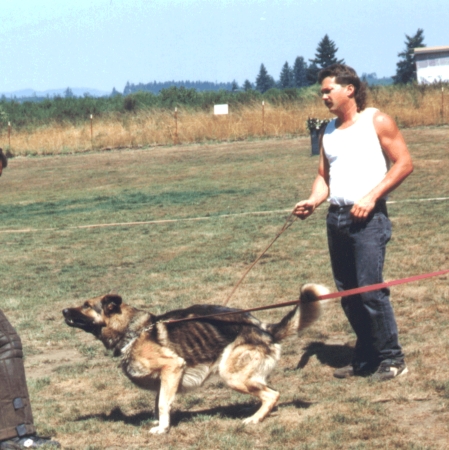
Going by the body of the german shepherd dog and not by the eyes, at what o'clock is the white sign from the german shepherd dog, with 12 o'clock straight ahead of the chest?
The white sign is roughly at 3 o'clock from the german shepherd dog.

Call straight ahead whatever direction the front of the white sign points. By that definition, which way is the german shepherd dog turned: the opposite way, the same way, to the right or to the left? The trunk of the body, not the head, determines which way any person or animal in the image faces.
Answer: to the right

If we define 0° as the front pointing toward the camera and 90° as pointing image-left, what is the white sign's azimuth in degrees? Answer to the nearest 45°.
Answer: approximately 0°

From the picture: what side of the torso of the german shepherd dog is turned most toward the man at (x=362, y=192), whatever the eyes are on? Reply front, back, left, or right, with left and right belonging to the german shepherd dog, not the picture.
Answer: back

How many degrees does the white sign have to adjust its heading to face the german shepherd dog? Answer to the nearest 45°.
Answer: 0° — it already faces it

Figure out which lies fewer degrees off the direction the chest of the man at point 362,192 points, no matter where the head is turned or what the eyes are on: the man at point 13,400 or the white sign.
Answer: the man

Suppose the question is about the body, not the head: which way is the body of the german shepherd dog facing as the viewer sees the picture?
to the viewer's left
